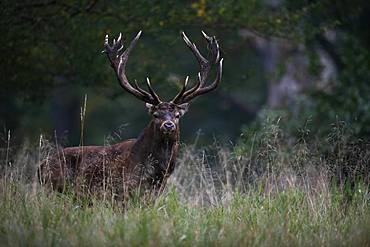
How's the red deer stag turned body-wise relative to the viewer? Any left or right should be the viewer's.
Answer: facing to the right of the viewer
